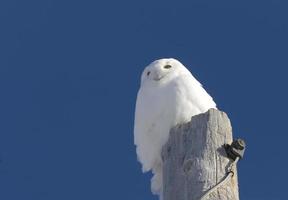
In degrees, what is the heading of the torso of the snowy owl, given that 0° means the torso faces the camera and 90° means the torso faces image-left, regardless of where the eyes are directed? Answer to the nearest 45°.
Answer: approximately 45°
